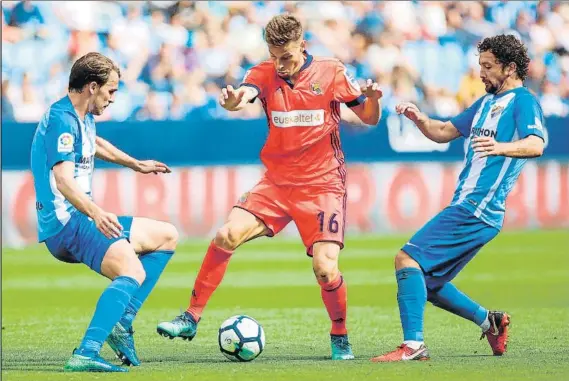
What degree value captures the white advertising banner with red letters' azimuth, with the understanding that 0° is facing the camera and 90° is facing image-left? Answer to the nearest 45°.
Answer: approximately 0°

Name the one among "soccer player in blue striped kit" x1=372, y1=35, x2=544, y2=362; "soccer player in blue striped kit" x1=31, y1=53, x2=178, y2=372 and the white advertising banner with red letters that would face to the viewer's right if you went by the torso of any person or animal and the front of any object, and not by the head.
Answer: "soccer player in blue striped kit" x1=31, y1=53, x2=178, y2=372

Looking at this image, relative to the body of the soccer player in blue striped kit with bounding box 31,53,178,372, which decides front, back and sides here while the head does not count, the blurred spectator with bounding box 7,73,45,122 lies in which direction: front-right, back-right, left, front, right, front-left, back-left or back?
left

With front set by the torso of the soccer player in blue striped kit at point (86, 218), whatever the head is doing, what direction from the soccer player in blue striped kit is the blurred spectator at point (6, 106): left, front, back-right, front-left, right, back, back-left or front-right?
left

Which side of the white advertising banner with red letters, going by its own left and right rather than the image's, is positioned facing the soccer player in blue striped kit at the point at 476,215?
front

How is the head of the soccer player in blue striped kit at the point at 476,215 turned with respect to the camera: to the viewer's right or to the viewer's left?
to the viewer's left

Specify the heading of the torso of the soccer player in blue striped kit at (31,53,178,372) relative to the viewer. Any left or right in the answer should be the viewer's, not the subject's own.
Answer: facing to the right of the viewer

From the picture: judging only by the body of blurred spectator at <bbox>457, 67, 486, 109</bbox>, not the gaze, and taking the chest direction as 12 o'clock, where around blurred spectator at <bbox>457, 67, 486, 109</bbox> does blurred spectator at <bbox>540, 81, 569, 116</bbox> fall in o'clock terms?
blurred spectator at <bbox>540, 81, 569, 116</bbox> is roughly at 8 o'clock from blurred spectator at <bbox>457, 67, 486, 109</bbox>.

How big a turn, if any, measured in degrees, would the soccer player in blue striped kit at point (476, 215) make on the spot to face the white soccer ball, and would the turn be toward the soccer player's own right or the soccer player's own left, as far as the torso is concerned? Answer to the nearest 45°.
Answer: approximately 45° to the soccer player's own right

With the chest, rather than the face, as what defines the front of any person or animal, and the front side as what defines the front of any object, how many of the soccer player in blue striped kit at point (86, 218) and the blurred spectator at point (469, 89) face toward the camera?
1

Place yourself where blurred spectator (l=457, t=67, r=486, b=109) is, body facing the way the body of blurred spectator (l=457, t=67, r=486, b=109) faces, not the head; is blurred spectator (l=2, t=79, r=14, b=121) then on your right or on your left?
on your right
